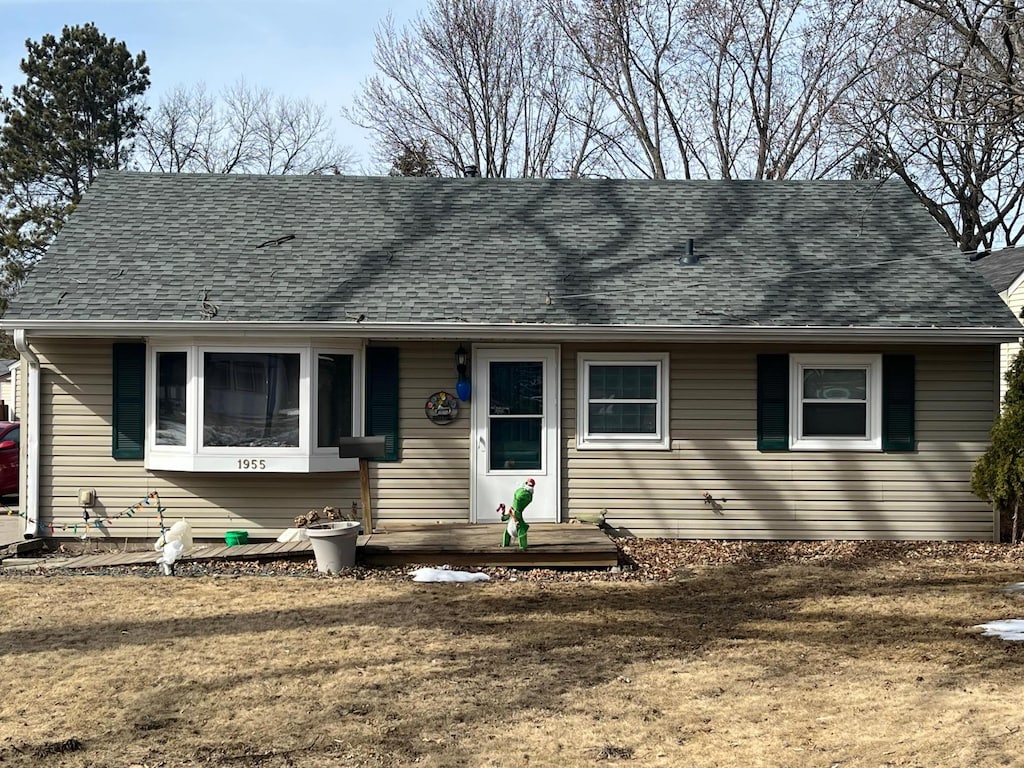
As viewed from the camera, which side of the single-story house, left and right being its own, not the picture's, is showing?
front

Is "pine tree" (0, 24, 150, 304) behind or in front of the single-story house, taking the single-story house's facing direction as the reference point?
behind

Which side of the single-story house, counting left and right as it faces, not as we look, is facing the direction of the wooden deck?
front

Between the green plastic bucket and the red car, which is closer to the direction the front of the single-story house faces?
the green plastic bucket

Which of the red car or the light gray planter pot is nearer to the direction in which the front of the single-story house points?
the light gray planter pot

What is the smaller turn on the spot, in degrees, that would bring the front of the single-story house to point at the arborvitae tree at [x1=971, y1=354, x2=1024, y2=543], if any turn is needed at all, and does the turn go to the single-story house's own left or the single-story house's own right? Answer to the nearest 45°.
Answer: approximately 90° to the single-story house's own left

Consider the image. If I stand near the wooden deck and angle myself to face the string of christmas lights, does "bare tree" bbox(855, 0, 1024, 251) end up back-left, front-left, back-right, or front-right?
back-right

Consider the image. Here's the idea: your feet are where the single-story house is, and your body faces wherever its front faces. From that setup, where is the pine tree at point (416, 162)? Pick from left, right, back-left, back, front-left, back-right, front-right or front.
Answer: back

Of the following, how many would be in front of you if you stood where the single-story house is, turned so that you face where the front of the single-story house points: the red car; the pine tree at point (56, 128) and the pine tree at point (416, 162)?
0

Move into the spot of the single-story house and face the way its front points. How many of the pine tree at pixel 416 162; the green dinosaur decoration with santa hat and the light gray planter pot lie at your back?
1

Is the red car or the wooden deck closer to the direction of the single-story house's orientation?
the wooden deck

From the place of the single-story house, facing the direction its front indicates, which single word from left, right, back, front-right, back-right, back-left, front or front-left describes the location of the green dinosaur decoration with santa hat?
front
